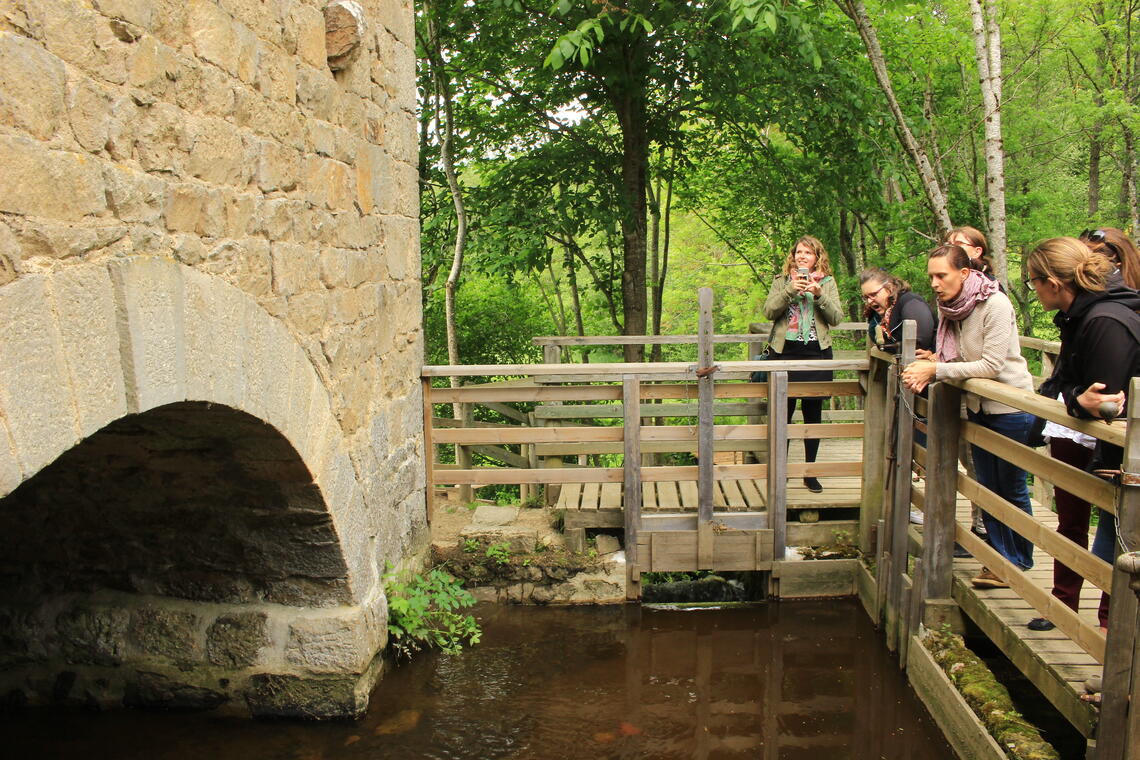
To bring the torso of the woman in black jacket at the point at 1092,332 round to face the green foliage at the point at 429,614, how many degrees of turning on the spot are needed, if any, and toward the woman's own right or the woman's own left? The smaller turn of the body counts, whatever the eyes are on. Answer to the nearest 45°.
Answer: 0° — they already face it

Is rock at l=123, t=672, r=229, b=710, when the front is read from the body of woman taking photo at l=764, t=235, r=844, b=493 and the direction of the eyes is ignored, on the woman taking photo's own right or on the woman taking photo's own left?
on the woman taking photo's own right

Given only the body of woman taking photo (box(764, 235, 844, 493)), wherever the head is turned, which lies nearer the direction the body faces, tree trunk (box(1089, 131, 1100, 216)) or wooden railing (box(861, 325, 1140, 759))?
the wooden railing

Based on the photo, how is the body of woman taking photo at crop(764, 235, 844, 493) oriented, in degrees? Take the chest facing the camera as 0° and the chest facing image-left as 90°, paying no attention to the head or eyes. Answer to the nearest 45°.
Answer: approximately 0°

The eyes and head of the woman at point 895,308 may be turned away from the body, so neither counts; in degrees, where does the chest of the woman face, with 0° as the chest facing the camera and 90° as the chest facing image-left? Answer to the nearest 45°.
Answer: approximately 45°

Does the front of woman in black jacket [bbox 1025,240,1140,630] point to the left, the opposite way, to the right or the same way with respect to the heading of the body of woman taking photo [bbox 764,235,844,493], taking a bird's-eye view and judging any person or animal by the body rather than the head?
to the right

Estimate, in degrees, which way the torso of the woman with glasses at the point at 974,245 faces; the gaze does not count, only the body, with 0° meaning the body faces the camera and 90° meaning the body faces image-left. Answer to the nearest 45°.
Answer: approximately 45°

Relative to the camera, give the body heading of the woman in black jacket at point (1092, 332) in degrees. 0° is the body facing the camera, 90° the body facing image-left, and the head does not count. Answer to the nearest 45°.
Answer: approximately 90°

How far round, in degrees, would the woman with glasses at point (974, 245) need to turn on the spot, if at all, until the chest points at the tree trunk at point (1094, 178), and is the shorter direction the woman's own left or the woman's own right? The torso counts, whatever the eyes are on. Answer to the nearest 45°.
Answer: approximately 135° to the woman's own right
